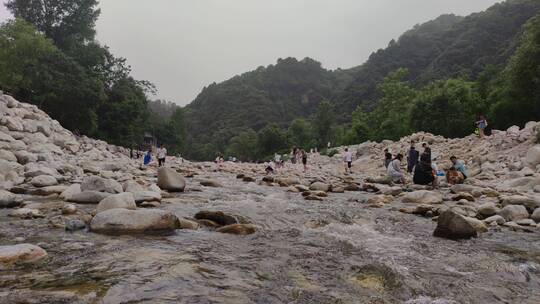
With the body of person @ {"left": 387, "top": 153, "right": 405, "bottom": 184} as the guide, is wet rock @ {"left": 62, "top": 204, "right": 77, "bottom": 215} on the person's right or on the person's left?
on the person's right

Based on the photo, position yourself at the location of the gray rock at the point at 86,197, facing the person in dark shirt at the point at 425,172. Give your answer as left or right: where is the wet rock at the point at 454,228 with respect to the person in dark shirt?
right

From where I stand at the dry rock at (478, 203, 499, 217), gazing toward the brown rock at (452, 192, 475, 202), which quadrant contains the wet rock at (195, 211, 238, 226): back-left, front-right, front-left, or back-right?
back-left
